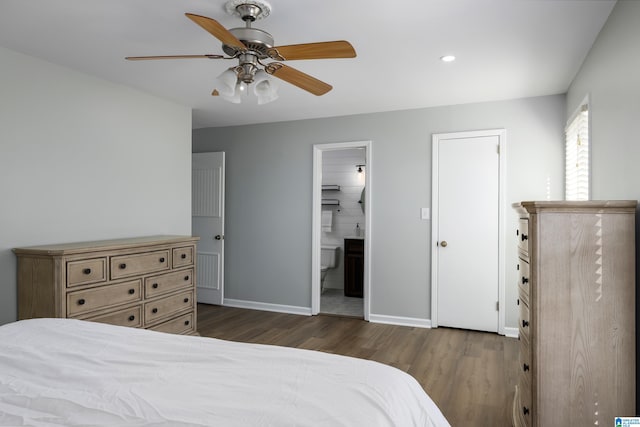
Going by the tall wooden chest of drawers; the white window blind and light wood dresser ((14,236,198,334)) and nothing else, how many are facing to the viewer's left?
2

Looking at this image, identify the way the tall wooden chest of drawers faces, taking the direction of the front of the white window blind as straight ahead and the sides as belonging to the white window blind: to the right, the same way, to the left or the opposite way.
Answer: the same way

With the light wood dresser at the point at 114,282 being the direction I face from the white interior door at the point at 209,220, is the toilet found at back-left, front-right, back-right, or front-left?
back-left

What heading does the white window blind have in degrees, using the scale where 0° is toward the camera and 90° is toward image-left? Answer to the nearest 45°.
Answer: approximately 90°

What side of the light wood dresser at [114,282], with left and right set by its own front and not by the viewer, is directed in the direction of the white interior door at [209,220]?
left

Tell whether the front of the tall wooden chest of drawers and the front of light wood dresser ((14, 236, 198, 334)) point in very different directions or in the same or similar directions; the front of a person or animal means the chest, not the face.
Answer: very different directions

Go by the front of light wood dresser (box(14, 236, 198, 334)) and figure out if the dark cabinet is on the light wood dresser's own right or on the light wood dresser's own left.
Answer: on the light wood dresser's own left

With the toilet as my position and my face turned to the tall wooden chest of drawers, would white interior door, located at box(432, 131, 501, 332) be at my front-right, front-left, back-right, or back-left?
front-left

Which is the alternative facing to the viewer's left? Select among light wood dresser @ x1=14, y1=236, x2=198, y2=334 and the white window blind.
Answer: the white window blind

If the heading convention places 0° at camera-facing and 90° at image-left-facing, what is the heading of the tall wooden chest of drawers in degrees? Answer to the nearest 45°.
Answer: approximately 90°

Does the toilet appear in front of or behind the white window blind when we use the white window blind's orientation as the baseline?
in front

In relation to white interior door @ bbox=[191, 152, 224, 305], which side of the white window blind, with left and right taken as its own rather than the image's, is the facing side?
front

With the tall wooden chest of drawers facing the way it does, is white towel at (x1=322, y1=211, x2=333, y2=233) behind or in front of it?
in front

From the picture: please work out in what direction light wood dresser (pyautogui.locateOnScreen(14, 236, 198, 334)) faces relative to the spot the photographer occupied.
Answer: facing the viewer and to the right of the viewer

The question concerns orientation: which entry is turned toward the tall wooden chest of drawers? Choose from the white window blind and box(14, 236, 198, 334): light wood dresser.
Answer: the light wood dresser

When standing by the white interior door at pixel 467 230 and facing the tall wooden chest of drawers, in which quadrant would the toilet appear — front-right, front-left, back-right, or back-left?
back-right
